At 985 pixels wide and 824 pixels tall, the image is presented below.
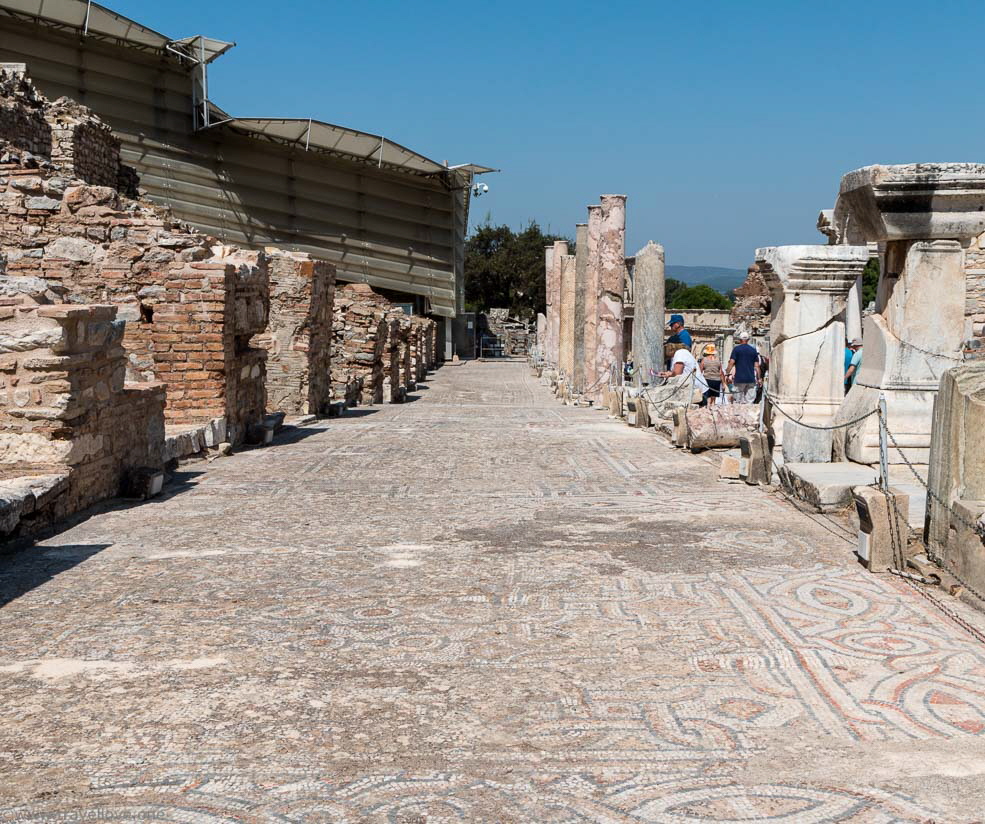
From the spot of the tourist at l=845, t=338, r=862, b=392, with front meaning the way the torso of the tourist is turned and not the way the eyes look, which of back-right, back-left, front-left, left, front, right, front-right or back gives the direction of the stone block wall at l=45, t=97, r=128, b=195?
front

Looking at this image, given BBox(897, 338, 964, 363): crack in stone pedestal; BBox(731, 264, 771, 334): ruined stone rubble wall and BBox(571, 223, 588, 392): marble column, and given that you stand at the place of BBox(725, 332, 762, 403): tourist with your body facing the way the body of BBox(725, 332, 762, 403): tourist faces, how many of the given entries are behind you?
1

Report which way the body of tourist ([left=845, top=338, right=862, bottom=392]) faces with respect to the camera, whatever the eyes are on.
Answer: to the viewer's left

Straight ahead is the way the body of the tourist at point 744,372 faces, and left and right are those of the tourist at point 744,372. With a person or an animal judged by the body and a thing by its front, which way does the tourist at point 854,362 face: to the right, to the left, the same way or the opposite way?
to the left

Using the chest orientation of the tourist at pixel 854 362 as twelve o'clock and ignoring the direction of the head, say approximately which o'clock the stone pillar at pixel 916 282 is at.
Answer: The stone pillar is roughly at 9 o'clock from the tourist.

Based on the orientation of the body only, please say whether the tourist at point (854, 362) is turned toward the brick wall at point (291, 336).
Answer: yes

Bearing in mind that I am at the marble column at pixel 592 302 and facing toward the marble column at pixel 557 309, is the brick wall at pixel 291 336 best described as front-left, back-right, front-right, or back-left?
back-left

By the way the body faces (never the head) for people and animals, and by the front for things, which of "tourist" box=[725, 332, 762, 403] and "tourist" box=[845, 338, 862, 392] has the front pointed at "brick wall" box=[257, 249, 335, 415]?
"tourist" box=[845, 338, 862, 392]

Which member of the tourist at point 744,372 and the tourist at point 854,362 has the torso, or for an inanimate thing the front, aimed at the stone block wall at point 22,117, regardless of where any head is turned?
the tourist at point 854,362

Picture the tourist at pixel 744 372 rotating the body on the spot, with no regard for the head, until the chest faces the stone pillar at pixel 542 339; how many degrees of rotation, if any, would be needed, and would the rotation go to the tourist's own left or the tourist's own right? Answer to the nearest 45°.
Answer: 0° — they already face it

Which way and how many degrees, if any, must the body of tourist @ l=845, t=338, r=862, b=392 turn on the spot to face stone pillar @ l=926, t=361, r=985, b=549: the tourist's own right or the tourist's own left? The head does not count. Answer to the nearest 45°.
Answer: approximately 90° to the tourist's own left

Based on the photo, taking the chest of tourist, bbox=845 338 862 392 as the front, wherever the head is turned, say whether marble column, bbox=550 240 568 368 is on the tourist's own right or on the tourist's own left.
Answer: on the tourist's own right

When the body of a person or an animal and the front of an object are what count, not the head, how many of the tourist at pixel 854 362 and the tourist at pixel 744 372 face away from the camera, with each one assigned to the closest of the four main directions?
1

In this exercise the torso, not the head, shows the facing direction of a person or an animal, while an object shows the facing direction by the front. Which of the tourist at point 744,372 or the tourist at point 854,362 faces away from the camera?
the tourist at point 744,372

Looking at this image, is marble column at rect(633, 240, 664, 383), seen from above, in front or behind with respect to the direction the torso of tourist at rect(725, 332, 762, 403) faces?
in front

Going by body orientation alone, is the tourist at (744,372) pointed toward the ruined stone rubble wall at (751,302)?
yes

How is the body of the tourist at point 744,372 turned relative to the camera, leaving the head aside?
away from the camera
